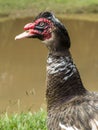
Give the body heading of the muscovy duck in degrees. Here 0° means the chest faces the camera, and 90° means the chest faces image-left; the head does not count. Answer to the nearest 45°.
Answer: approximately 90°
